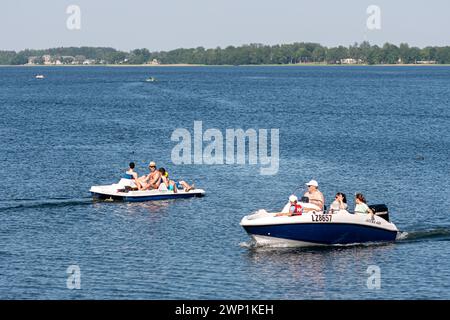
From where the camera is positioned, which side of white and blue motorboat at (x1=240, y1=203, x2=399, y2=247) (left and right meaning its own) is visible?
left
